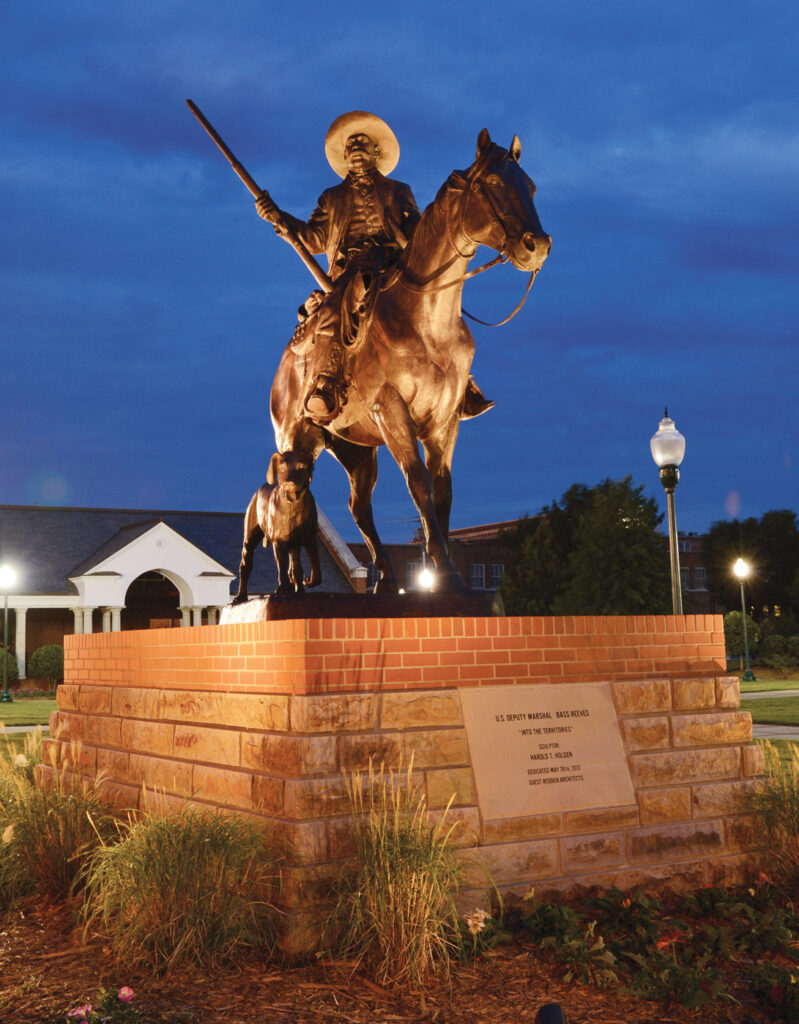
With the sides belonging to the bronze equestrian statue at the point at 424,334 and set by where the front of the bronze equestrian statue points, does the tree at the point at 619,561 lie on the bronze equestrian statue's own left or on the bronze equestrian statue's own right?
on the bronze equestrian statue's own left

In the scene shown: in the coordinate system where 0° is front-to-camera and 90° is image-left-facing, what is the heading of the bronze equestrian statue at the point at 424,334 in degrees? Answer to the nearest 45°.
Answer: approximately 315°

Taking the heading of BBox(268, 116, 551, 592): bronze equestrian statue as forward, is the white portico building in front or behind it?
behind

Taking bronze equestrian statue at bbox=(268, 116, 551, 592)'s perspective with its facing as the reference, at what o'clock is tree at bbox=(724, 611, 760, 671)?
The tree is roughly at 8 o'clock from the bronze equestrian statue.
